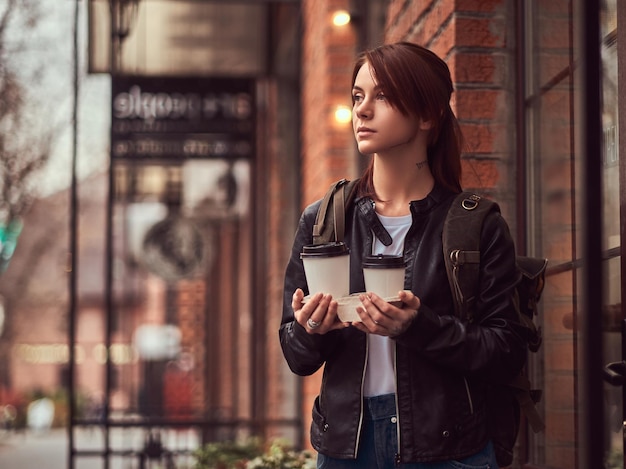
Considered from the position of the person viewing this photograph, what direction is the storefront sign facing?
facing the viewer

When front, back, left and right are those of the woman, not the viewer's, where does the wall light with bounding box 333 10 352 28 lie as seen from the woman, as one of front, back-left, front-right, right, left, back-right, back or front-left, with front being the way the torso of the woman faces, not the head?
back-right

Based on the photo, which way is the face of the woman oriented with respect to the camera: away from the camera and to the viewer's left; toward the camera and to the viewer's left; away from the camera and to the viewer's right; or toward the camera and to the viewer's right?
toward the camera and to the viewer's left

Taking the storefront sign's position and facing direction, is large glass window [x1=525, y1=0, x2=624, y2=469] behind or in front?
in front

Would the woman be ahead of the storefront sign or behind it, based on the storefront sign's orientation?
ahead

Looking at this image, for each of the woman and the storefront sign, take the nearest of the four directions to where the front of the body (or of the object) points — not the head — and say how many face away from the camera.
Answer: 0

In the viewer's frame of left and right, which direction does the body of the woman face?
facing the viewer and to the left of the viewer

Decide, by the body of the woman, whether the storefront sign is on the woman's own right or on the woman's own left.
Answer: on the woman's own right
